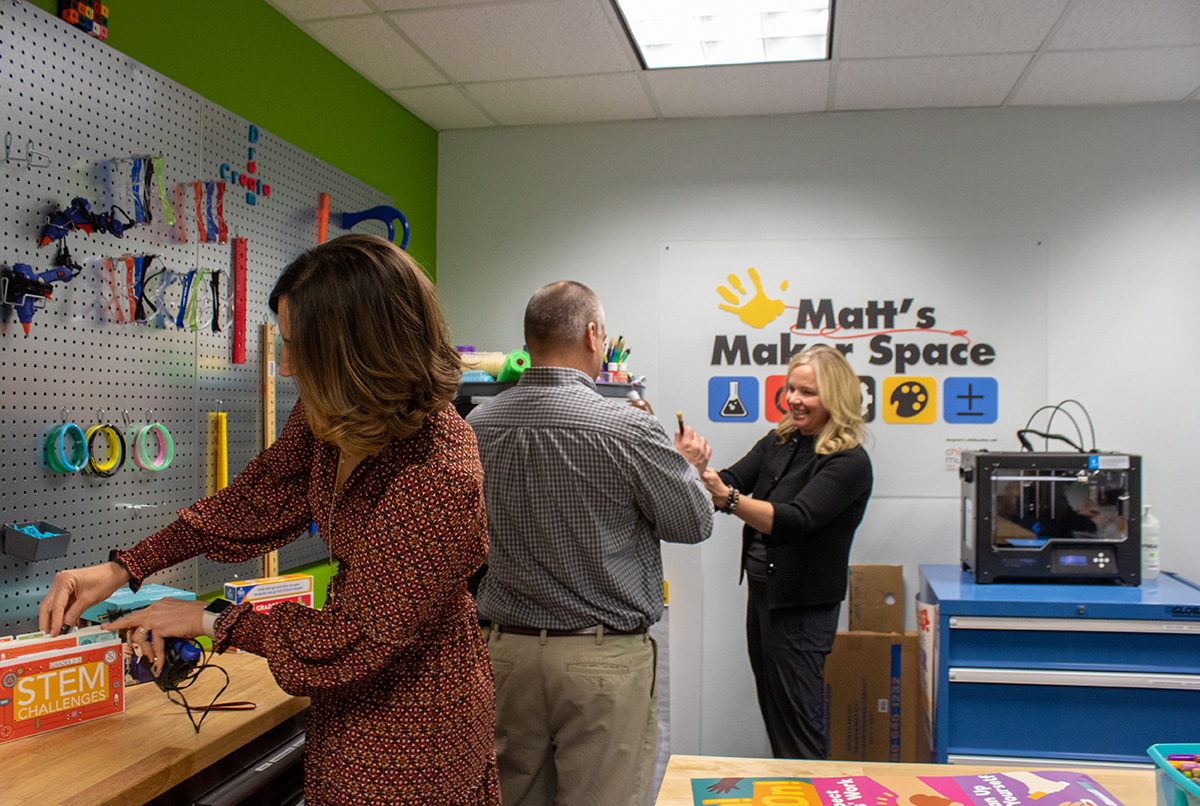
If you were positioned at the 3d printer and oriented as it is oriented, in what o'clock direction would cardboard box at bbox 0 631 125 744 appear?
The cardboard box is roughly at 1 o'clock from the 3d printer.

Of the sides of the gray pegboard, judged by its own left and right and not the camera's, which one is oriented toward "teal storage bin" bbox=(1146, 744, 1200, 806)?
front

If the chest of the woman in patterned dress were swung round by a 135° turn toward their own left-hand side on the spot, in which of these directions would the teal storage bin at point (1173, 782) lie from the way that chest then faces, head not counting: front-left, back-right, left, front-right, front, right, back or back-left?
front

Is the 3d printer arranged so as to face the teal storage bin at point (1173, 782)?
yes

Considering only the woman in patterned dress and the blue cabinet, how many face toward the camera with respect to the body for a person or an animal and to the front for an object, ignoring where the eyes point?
1

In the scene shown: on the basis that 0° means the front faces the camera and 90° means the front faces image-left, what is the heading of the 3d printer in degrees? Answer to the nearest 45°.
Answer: approximately 0°

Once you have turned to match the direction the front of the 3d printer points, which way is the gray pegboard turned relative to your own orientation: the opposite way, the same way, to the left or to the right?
to the left

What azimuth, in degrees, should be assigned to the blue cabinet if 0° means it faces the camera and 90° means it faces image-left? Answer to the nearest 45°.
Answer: approximately 0°

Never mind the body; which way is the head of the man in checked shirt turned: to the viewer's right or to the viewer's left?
to the viewer's right

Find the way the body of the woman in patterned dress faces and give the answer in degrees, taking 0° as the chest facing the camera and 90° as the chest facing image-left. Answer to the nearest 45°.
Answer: approximately 90°
